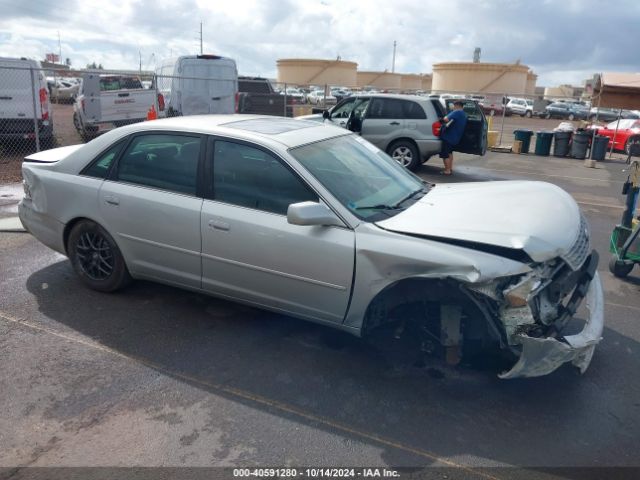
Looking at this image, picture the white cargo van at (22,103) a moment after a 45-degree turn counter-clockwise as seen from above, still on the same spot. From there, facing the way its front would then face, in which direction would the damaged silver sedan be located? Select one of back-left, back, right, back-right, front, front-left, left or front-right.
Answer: back-left

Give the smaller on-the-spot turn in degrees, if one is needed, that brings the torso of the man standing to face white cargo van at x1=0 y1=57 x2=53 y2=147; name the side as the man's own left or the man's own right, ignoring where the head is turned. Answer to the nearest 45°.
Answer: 0° — they already face it

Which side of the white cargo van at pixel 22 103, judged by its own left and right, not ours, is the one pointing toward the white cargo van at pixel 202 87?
right

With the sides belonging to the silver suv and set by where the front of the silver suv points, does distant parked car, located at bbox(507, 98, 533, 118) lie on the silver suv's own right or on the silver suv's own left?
on the silver suv's own right

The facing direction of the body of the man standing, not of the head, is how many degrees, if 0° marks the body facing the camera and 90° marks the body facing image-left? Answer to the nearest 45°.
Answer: approximately 90°

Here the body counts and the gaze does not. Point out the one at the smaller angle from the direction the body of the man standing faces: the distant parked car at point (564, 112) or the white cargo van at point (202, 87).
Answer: the white cargo van

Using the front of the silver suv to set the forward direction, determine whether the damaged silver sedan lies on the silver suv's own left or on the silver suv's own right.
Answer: on the silver suv's own left

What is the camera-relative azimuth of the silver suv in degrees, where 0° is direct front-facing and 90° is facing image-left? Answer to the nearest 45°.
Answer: approximately 90°

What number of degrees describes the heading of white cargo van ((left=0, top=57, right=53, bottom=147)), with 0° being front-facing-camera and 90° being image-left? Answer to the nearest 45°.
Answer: approximately 180°

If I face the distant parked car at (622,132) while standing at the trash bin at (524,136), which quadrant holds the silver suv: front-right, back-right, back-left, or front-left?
back-right

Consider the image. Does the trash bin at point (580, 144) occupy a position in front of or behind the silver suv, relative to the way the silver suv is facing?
behind

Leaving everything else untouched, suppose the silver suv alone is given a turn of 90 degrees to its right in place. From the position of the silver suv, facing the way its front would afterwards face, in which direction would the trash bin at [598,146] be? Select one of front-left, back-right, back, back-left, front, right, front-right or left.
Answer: front-right

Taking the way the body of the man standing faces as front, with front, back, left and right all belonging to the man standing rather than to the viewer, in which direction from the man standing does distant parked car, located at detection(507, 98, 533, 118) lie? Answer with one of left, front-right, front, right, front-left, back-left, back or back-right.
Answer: right
